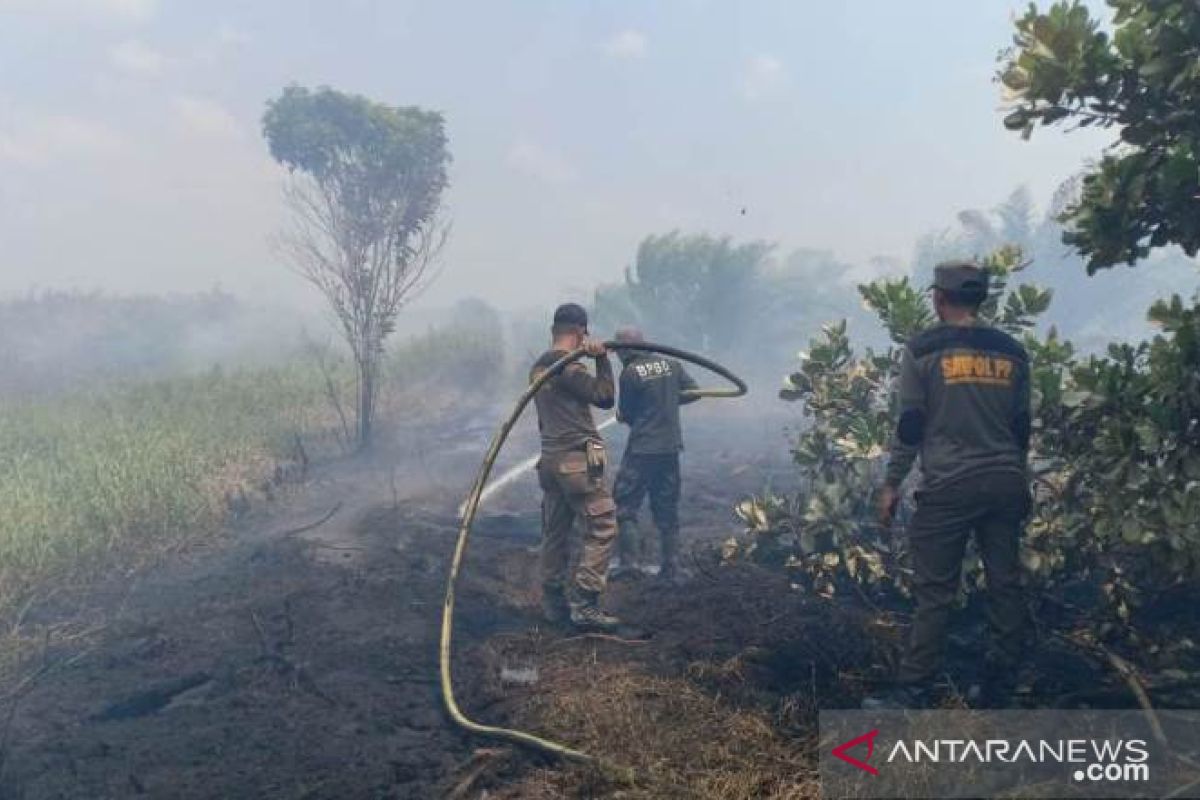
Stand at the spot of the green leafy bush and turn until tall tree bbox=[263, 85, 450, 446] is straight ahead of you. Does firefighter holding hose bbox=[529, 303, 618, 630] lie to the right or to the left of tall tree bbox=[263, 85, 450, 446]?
left

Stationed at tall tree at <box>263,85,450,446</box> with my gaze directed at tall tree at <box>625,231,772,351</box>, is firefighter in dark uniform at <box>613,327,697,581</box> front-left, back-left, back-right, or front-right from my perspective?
back-right

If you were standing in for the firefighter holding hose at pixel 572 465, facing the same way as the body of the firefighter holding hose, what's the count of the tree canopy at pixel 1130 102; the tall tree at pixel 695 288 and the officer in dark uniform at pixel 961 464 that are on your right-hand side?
2

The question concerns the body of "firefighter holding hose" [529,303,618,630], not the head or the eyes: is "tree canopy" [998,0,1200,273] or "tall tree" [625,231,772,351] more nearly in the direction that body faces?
the tall tree

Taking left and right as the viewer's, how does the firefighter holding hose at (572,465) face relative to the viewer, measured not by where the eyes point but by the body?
facing away from the viewer and to the right of the viewer

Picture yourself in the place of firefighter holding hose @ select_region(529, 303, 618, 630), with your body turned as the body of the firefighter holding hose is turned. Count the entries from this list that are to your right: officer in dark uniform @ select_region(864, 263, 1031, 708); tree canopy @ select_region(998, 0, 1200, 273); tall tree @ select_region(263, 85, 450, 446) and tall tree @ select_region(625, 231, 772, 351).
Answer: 2

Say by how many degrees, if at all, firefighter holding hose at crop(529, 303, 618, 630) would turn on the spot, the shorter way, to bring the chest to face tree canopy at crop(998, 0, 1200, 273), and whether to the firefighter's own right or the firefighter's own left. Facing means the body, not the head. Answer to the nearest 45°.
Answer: approximately 90° to the firefighter's own right

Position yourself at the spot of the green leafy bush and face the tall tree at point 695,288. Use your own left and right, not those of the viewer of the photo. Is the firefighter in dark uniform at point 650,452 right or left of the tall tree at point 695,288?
left

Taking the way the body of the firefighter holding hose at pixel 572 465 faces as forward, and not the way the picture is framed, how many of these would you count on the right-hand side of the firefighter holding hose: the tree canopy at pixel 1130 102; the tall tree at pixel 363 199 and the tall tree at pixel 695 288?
1

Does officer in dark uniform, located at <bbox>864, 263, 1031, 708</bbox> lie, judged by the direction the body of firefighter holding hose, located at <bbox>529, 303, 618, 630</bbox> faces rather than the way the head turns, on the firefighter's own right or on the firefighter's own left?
on the firefighter's own right

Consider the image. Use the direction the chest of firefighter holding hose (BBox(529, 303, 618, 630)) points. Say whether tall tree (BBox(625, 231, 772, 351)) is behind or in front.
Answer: in front

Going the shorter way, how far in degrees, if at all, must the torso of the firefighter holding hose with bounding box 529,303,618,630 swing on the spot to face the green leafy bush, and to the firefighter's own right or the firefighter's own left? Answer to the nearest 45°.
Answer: approximately 90° to the firefighter's own right
